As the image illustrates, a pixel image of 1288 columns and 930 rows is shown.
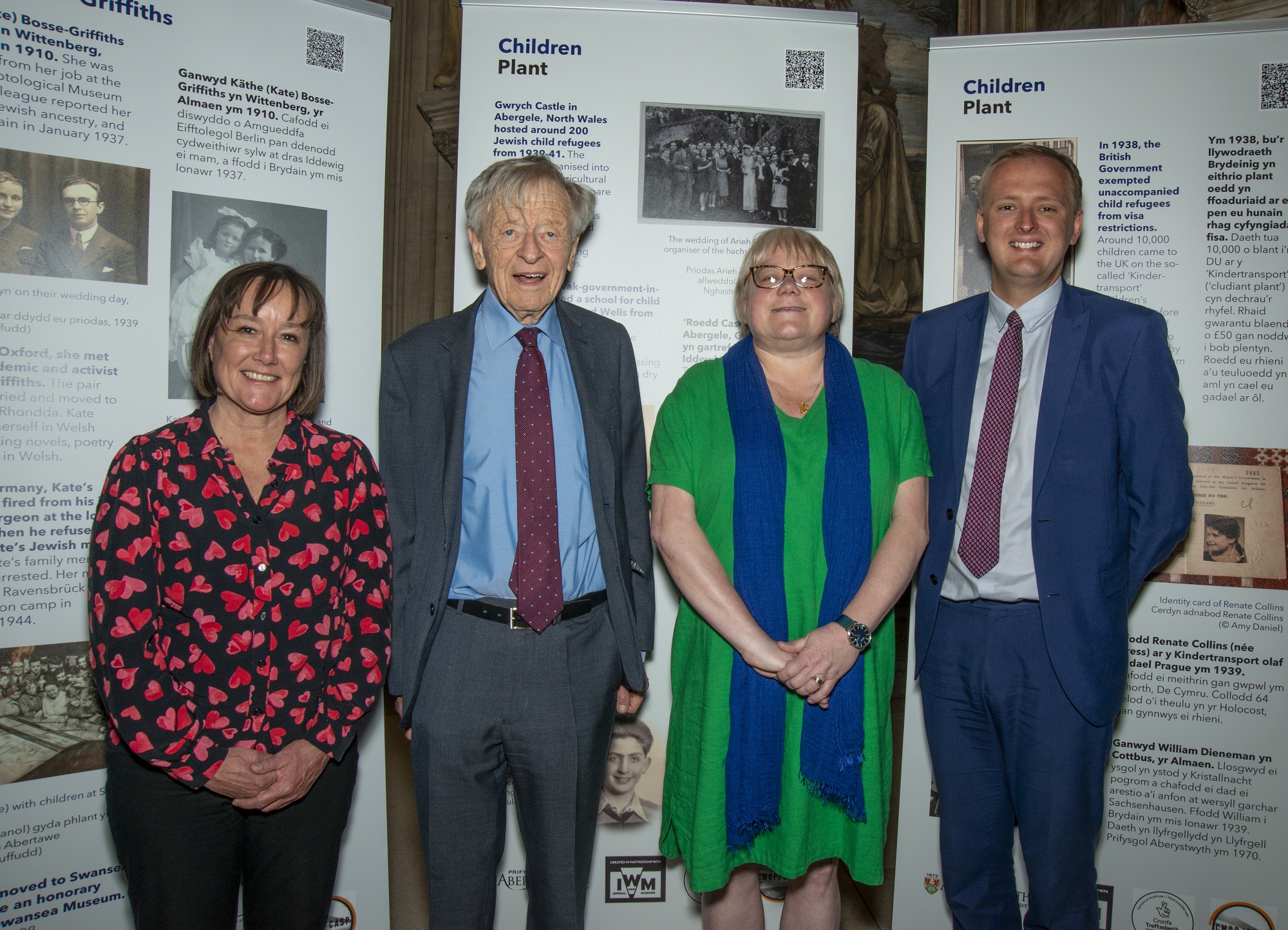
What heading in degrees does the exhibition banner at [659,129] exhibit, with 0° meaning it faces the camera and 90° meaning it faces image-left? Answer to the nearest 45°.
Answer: approximately 0°

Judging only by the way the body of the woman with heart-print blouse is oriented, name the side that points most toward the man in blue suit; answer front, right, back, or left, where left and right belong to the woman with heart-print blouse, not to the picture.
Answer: left

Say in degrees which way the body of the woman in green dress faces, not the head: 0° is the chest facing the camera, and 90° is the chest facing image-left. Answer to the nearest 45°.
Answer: approximately 0°

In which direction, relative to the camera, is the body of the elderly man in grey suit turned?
toward the camera

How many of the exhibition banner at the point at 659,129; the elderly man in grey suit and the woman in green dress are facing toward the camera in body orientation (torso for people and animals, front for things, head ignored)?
3

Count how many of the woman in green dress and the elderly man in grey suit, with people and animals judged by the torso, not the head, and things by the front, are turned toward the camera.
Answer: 2
